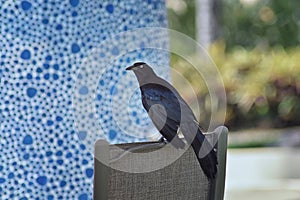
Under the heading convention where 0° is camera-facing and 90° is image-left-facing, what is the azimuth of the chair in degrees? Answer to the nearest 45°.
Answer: approximately 180°
